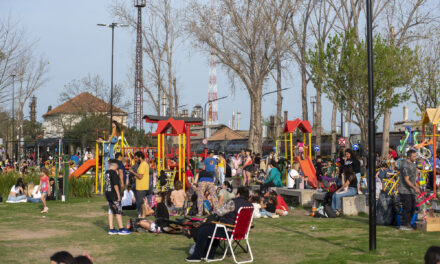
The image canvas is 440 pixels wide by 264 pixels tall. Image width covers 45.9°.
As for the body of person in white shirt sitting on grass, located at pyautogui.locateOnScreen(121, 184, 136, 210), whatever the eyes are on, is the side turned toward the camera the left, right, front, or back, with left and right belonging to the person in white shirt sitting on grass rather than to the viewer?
back

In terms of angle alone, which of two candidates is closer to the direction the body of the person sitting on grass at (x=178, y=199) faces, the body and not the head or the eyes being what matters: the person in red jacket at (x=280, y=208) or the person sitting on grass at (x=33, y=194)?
the person sitting on grass

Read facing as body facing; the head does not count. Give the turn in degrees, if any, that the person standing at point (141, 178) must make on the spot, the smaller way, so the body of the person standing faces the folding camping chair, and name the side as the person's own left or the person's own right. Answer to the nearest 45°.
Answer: approximately 90° to the person's own left

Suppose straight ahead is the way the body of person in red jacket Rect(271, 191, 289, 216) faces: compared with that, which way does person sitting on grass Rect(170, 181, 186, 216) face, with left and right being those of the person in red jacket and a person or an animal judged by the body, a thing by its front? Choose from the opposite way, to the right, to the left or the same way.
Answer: to the right
